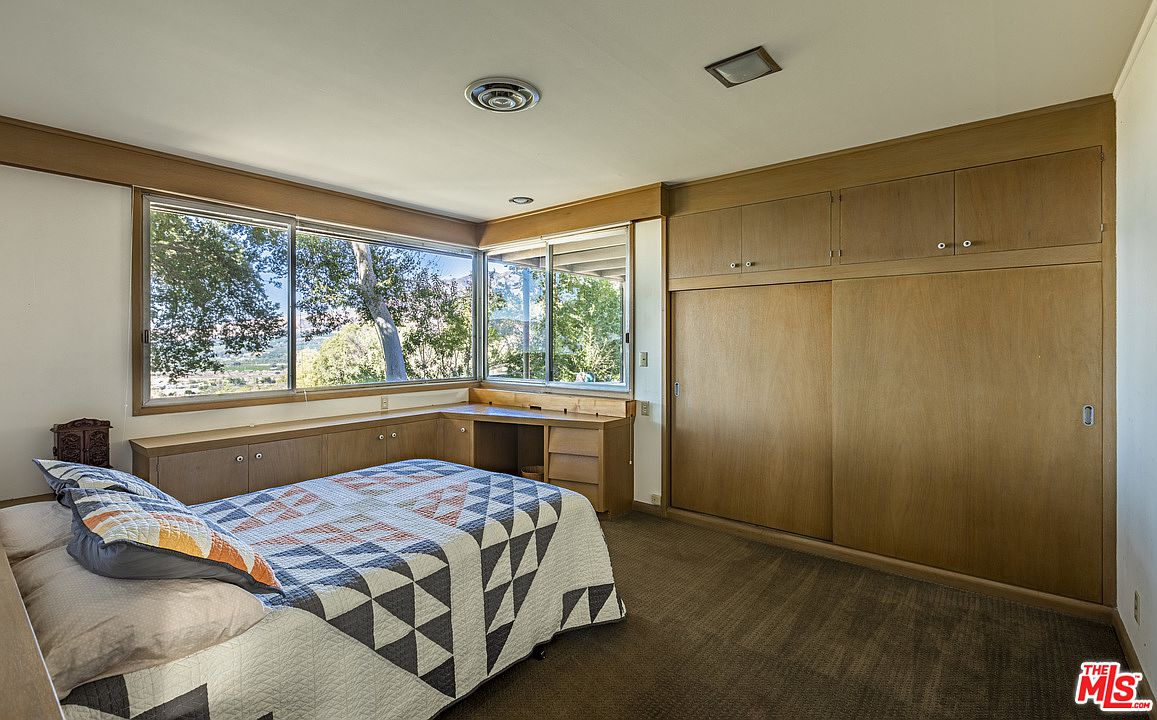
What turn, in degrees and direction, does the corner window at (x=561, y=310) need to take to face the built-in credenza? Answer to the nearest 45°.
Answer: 0° — it already faces it

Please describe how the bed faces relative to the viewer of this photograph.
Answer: facing away from the viewer and to the right of the viewer

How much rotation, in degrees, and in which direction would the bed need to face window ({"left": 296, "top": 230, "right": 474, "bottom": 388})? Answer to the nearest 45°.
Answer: approximately 45° to its left

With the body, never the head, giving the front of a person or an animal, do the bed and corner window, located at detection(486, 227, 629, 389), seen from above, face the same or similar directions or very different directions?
very different directions

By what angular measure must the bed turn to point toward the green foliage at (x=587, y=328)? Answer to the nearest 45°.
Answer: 0° — it already faces it
